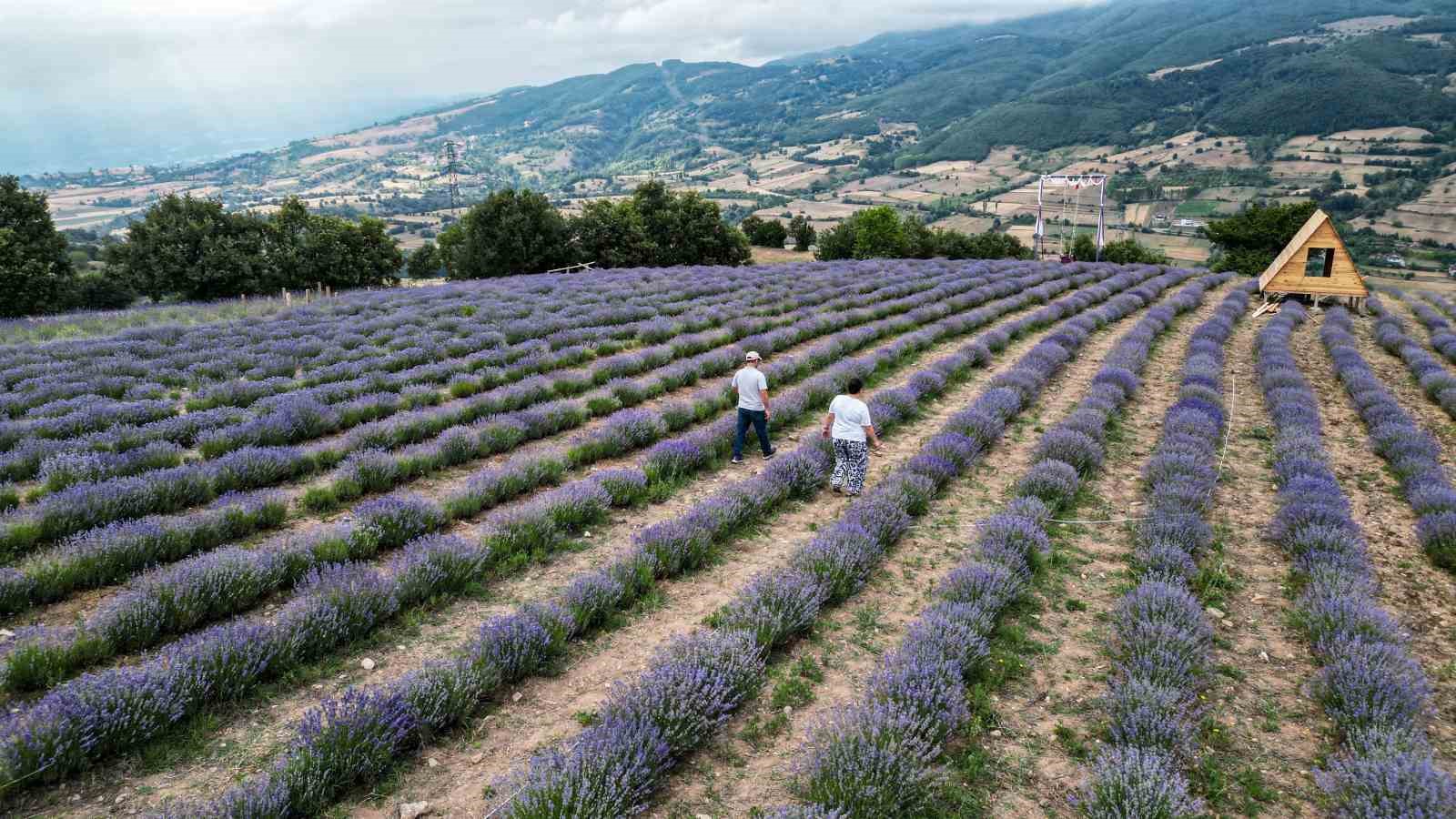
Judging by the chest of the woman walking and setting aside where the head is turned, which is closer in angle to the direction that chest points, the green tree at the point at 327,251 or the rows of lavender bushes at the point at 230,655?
the green tree

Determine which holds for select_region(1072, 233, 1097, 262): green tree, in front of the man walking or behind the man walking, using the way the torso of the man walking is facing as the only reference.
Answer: in front

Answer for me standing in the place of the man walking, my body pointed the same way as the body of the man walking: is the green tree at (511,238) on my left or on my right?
on my left

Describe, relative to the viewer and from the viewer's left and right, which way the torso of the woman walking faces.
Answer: facing away from the viewer and to the right of the viewer

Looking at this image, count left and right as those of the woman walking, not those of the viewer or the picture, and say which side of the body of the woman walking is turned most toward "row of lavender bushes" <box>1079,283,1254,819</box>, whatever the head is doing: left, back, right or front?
right

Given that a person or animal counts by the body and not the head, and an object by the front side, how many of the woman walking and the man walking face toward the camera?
0

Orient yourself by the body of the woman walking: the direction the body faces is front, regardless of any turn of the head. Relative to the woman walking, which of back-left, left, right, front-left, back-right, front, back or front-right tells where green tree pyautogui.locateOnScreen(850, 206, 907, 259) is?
front-left

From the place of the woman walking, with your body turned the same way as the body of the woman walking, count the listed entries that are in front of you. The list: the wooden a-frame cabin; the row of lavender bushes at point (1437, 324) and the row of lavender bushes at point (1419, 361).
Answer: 3

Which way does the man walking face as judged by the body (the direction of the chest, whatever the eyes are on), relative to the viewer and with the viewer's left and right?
facing away from the viewer and to the right of the viewer

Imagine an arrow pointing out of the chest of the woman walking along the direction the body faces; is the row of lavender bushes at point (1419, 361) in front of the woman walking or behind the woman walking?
in front

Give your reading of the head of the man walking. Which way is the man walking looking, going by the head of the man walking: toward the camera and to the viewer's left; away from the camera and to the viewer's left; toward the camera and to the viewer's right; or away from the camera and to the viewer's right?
away from the camera and to the viewer's right
